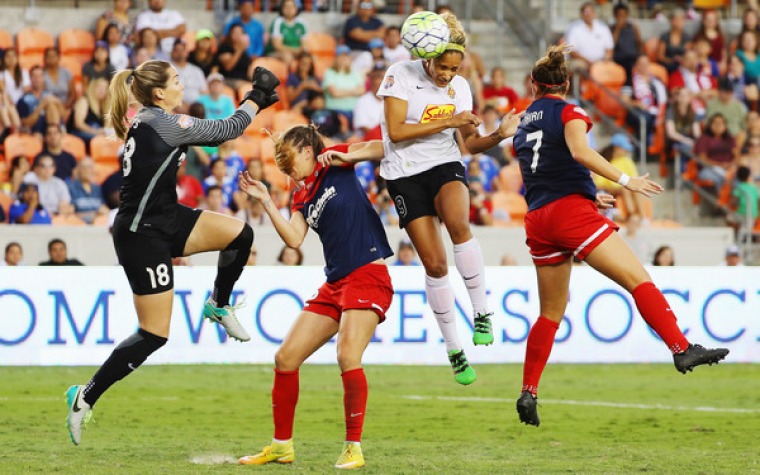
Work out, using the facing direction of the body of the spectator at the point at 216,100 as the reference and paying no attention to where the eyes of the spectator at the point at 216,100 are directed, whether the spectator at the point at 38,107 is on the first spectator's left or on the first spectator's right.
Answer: on the first spectator's right

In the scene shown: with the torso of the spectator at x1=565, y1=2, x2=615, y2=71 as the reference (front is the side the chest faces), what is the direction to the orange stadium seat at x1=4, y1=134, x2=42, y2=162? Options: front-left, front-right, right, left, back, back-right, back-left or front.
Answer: front-right

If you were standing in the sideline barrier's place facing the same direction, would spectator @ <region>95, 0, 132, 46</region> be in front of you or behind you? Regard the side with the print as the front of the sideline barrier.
behind

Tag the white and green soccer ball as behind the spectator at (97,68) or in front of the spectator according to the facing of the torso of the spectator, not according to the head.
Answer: in front

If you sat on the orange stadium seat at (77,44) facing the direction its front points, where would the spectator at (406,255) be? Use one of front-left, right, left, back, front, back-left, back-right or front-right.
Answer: front-left

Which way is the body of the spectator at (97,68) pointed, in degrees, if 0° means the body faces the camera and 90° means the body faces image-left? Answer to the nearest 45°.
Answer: approximately 0°

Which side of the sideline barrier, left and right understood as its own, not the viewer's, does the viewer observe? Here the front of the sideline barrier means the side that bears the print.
front

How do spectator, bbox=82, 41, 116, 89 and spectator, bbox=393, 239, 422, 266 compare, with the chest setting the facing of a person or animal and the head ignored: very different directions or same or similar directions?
same or similar directions

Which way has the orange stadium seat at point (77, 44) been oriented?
toward the camera

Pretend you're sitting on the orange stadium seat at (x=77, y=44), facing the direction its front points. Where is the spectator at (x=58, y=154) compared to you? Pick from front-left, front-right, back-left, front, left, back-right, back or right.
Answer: front

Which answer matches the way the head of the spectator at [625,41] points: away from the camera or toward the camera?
toward the camera

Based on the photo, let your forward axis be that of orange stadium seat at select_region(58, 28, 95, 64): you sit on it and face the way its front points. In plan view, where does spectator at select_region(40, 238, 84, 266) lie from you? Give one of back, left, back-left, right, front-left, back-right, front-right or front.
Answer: front

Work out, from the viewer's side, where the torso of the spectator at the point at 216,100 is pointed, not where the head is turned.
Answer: toward the camera

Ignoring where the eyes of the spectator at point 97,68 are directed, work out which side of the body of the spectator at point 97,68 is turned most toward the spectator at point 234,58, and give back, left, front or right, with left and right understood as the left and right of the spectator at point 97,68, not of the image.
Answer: left

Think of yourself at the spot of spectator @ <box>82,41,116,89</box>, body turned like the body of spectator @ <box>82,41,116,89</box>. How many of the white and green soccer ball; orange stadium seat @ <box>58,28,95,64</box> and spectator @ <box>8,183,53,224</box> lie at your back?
1
